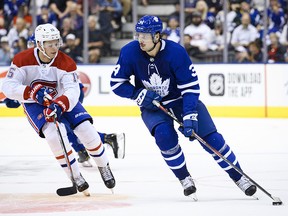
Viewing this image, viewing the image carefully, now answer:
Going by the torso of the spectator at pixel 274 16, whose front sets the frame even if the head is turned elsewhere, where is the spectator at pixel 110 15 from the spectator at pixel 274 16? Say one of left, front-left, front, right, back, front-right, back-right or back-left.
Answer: right

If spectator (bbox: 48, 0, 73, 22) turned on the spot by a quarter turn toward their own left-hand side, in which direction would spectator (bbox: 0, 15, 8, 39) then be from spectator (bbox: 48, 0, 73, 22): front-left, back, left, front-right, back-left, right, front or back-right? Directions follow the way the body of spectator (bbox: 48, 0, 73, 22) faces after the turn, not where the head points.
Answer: back

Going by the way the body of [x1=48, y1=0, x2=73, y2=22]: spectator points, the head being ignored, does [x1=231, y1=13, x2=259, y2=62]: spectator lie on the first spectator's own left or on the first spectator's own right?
on the first spectator's own left

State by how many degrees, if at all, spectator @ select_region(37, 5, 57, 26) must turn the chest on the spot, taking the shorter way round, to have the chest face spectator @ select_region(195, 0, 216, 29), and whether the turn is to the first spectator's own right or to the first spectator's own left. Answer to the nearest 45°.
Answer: approximately 90° to the first spectator's own left

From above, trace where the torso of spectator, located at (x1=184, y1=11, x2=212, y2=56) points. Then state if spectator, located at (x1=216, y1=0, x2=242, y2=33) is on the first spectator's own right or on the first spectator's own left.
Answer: on the first spectator's own left

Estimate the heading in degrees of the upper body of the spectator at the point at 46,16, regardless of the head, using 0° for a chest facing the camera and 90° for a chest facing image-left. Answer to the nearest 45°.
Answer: approximately 0°

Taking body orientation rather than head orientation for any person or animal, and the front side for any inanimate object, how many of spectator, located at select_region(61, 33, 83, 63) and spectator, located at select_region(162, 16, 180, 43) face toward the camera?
2

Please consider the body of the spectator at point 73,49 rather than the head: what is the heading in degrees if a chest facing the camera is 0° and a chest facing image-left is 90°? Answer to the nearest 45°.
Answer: approximately 0°

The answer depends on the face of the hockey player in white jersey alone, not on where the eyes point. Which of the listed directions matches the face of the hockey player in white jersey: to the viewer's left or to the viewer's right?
to the viewer's right

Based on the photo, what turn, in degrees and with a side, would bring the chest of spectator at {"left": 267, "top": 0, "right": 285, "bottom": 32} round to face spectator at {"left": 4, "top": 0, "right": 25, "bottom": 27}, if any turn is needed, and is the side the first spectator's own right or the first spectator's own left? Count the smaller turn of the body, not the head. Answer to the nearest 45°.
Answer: approximately 90° to the first spectator's own right

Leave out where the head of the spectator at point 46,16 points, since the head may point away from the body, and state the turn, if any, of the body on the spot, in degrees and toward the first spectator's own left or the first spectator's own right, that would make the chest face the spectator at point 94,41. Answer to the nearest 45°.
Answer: approximately 45° to the first spectator's own left
